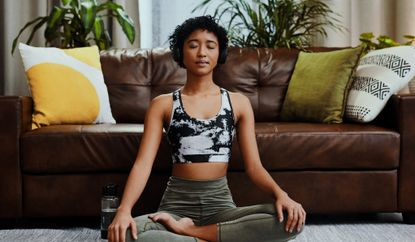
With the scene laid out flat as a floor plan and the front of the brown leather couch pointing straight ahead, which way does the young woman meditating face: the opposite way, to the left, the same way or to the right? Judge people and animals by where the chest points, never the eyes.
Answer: the same way

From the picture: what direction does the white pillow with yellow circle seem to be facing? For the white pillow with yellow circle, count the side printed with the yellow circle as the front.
toward the camera

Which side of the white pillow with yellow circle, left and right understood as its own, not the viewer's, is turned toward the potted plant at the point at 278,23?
left

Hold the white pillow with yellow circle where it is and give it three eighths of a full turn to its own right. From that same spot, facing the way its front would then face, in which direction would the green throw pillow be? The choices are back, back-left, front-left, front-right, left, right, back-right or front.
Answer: back-right

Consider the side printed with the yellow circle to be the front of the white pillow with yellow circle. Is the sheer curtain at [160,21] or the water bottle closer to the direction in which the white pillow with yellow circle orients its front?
the water bottle

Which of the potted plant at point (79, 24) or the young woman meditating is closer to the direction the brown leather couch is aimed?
the young woman meditating

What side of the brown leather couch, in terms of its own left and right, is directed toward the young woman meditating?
front

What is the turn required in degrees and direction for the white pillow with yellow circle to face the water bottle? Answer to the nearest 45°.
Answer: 0° — it already faces it

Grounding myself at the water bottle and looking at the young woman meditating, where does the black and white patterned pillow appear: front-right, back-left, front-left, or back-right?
front-left

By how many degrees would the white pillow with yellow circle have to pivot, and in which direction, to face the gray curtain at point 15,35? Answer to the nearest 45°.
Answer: approximately 180°

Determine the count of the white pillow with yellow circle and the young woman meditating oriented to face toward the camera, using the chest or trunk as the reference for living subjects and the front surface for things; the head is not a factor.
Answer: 2

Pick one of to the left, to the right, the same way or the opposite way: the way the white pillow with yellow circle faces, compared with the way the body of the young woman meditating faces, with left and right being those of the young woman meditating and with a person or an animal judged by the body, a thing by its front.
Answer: the same way

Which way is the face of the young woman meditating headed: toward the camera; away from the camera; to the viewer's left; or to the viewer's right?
toward the camera

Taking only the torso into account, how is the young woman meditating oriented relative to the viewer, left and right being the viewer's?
facing the viewer

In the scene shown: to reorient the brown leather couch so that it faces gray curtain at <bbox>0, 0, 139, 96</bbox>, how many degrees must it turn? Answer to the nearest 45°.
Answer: approximately 135° to its right

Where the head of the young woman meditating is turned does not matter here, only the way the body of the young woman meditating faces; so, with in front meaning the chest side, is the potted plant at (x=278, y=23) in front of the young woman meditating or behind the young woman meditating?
behind

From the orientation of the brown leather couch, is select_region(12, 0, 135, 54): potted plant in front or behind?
behind

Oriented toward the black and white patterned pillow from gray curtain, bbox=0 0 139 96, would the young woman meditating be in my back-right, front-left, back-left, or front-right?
front-right

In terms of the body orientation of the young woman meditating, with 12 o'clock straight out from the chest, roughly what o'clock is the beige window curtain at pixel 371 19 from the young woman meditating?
The beige window curtain is roughly at 7 o'clock from the young woman meditating.
